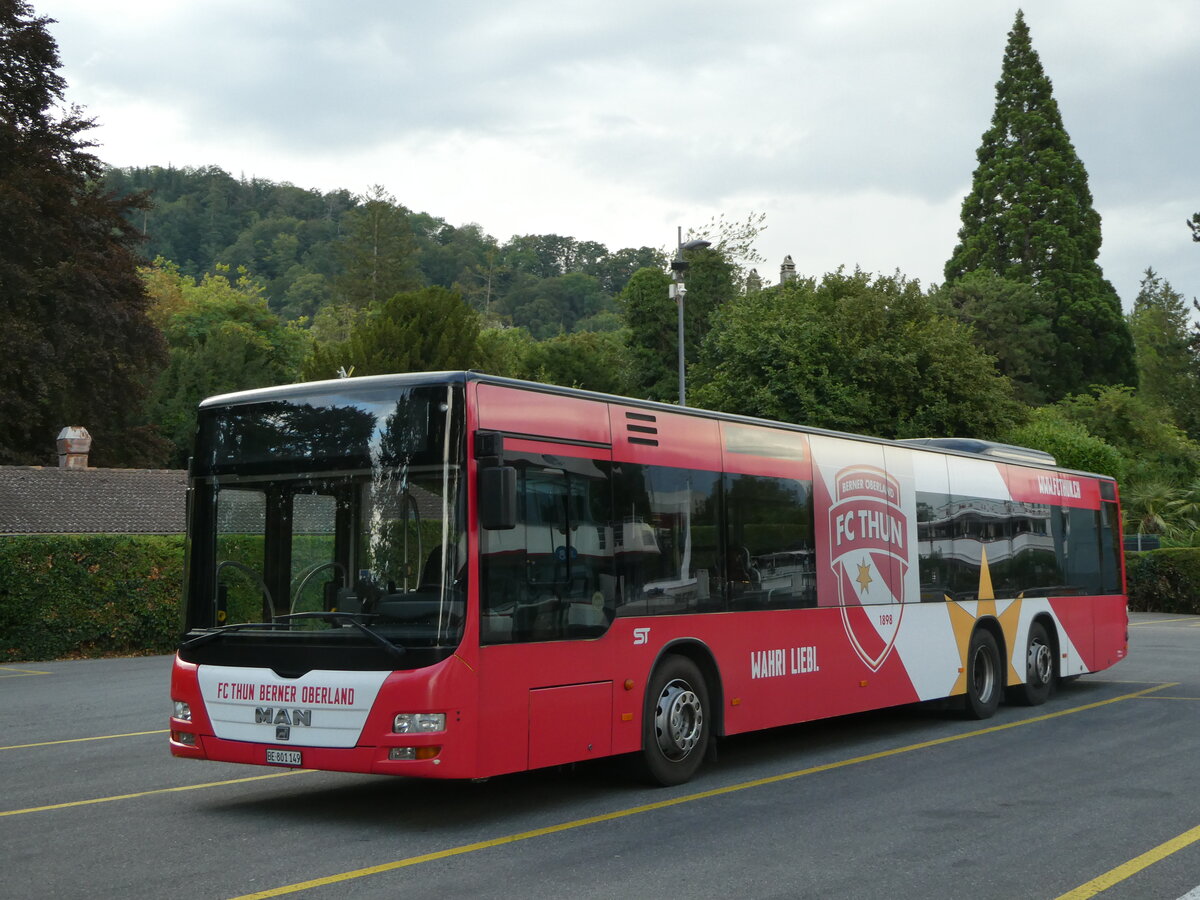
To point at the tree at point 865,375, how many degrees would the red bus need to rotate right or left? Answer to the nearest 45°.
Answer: approximately 135° to its right

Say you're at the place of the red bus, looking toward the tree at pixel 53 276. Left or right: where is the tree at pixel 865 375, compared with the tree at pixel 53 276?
right

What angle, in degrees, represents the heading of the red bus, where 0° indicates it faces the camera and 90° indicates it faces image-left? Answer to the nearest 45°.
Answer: approximately 45°

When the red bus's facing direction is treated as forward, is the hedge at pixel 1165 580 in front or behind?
behind

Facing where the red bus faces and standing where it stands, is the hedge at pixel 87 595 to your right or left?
on your right

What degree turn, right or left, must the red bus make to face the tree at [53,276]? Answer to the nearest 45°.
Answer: approximately 90° to its right

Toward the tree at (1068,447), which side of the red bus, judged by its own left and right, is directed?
back
